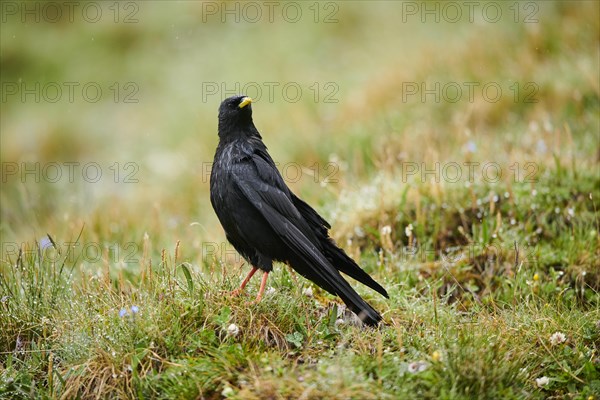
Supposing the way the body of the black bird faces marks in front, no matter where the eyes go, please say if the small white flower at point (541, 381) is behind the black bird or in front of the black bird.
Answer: behind

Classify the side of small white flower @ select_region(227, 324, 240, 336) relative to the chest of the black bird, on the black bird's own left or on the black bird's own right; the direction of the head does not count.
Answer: on the black bird's own left

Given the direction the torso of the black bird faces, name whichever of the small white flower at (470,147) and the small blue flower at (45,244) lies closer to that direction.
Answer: the small blue flower

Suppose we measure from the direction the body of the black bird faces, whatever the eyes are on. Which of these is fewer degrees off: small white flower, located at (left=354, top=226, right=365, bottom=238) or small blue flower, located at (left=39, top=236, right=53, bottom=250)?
the small blue flower

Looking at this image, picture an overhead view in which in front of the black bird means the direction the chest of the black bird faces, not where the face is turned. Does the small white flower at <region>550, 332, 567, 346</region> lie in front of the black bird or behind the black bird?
behind

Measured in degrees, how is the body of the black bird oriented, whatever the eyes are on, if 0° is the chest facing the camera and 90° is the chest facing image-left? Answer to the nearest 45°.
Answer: approximately 90°
